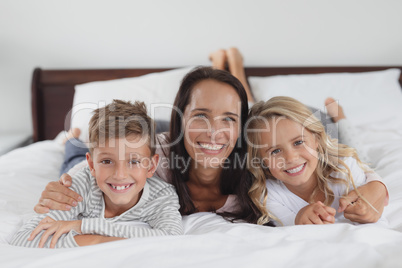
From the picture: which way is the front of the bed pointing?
toward the camera
